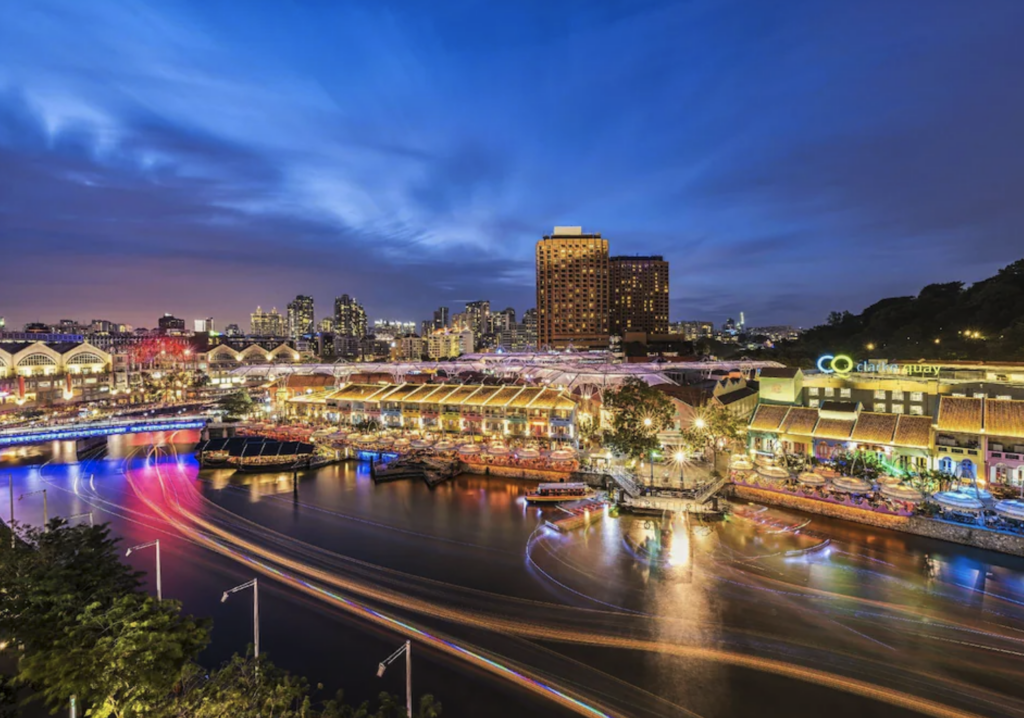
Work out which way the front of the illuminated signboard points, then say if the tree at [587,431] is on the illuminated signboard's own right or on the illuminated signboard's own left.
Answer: on the illuminated signboard's own right

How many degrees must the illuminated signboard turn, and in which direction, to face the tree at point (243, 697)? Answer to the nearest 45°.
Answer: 0° — it already faces it

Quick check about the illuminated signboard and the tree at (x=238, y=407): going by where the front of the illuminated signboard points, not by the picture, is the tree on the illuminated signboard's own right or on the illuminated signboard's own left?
on the illuminated signboard's own right

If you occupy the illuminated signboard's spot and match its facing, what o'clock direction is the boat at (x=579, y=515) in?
The boat is roughly at 1 o'clock from the illuminated signboard.

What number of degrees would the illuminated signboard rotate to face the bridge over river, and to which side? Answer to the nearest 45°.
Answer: approximately 45° to its right

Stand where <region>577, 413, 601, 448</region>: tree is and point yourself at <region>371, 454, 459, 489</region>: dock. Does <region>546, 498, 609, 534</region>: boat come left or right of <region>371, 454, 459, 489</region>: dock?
left

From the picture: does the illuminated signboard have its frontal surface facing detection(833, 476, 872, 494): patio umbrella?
yes

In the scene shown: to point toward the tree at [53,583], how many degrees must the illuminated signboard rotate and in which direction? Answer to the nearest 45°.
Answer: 0° — it already faces it

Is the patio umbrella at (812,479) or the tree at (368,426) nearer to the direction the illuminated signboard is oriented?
the patio umbrella

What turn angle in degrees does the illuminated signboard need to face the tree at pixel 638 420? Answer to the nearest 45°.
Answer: approximately 45° to its right

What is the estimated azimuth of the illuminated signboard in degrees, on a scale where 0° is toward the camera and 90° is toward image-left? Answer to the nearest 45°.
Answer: approximately 0°
